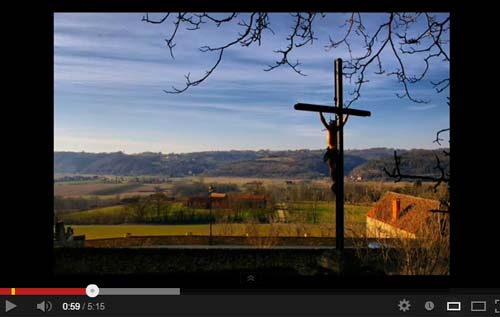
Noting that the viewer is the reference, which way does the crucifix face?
facing away from the viewer and to the left of the viewer
